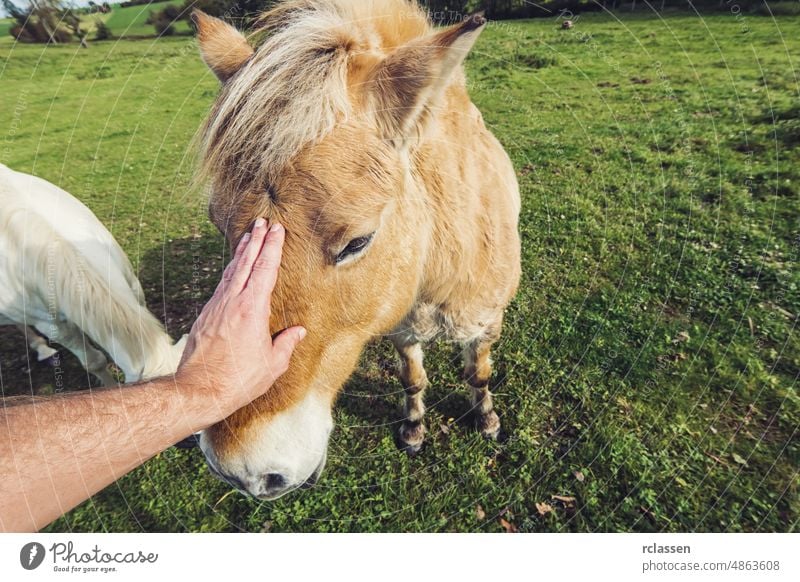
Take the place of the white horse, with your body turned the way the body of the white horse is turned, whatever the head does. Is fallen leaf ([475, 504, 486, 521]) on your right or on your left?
on your right

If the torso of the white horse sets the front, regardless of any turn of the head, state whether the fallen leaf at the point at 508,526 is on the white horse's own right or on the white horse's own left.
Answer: on the white horse's own right
